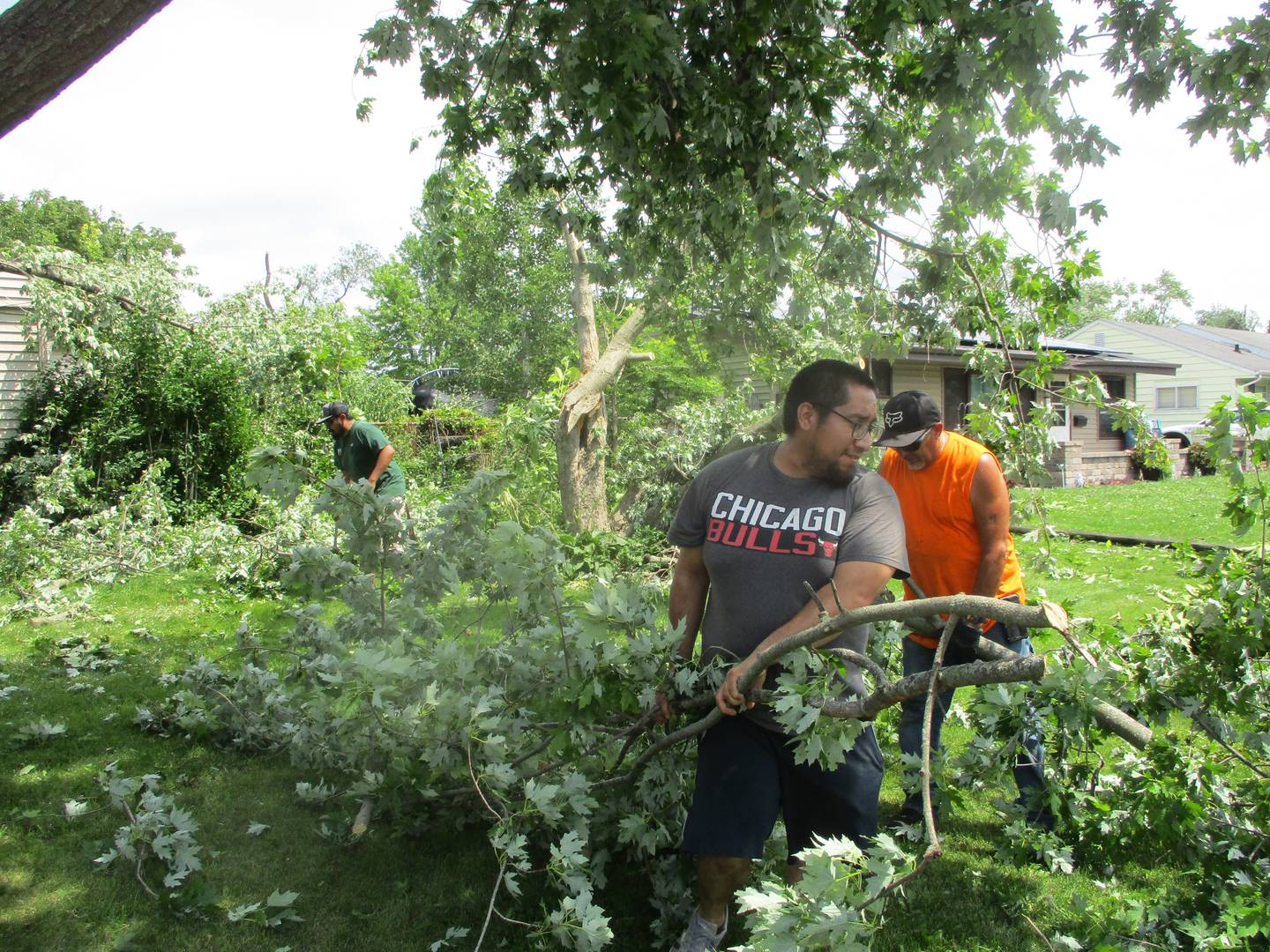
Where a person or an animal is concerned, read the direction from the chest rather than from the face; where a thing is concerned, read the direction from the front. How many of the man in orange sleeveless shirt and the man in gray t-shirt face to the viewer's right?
0

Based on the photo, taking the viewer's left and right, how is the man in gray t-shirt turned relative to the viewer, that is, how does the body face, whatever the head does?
facing the viewer

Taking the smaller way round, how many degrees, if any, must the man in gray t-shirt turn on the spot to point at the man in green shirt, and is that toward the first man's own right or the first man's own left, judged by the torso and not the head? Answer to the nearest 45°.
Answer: approximately 135° to the first man's own right

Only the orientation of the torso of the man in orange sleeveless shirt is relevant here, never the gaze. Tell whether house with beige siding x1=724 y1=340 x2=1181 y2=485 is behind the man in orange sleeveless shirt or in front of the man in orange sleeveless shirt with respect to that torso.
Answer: behind

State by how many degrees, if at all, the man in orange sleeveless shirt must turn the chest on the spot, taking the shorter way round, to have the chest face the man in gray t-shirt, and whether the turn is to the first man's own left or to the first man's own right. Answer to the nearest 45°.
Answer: approximately 45° to the first man's own left

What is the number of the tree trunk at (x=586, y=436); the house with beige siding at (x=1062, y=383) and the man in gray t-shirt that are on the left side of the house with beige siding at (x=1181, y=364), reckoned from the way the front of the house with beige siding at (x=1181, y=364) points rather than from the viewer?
0

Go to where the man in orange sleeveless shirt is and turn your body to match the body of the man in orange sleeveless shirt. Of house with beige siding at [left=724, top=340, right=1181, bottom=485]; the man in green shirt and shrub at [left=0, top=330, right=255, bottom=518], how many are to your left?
0

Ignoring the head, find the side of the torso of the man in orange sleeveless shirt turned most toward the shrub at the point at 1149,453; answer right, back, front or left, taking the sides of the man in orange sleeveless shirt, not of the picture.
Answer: back

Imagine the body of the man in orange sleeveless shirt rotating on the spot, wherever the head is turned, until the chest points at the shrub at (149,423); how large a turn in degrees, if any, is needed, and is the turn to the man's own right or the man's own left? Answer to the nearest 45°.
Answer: approximately 90° to the man's own right

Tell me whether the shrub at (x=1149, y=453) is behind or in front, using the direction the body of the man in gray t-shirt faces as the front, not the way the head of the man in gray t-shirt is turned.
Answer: behind

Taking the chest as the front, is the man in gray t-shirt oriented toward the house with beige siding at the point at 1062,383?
no

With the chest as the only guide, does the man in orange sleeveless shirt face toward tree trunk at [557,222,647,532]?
no
